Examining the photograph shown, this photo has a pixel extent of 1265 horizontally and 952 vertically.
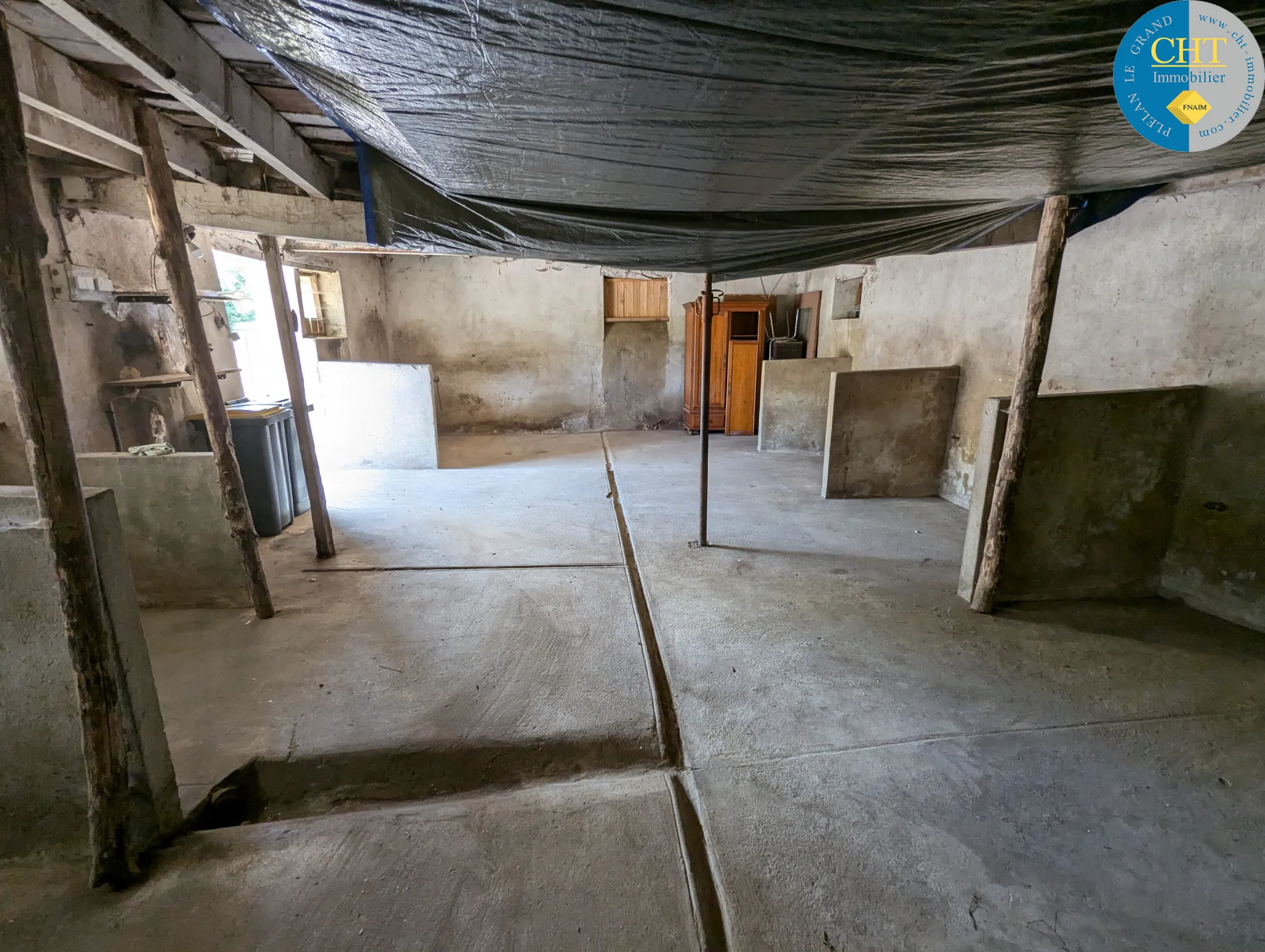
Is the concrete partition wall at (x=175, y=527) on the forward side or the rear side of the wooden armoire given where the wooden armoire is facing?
on the forward side

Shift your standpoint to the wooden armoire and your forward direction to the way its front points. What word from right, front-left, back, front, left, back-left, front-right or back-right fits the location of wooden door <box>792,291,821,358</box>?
left

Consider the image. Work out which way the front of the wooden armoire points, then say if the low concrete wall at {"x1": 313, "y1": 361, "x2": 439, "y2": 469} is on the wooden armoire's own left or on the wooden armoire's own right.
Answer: on the wooden armoire's own right

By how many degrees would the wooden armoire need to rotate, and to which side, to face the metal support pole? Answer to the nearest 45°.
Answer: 0° — it already faces it

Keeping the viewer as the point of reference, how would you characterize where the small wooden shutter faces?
facing the viewer

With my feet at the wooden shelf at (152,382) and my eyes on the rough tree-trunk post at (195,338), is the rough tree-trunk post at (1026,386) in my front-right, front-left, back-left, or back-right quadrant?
front-left

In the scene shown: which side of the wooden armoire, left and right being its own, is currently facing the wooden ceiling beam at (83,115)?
front

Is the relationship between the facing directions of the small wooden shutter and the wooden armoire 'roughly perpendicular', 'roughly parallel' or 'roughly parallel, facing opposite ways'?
roughly parallel

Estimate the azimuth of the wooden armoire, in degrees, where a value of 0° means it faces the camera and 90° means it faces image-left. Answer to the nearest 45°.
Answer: approximately 0°

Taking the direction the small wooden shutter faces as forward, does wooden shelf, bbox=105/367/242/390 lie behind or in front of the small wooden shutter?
in front

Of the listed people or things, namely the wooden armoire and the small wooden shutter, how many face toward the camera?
2

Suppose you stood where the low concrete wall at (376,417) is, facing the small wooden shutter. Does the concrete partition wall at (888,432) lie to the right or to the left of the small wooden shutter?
right

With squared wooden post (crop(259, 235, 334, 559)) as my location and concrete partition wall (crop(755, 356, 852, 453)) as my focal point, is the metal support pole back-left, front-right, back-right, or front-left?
front-right

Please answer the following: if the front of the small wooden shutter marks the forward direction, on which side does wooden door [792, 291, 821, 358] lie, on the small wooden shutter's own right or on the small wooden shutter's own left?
on the small wooden shutter's own left

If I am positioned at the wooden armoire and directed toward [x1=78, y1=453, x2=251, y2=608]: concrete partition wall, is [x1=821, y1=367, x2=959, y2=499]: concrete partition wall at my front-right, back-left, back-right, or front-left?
front-left

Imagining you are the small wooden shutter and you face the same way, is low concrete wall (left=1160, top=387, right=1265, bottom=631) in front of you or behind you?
in front
